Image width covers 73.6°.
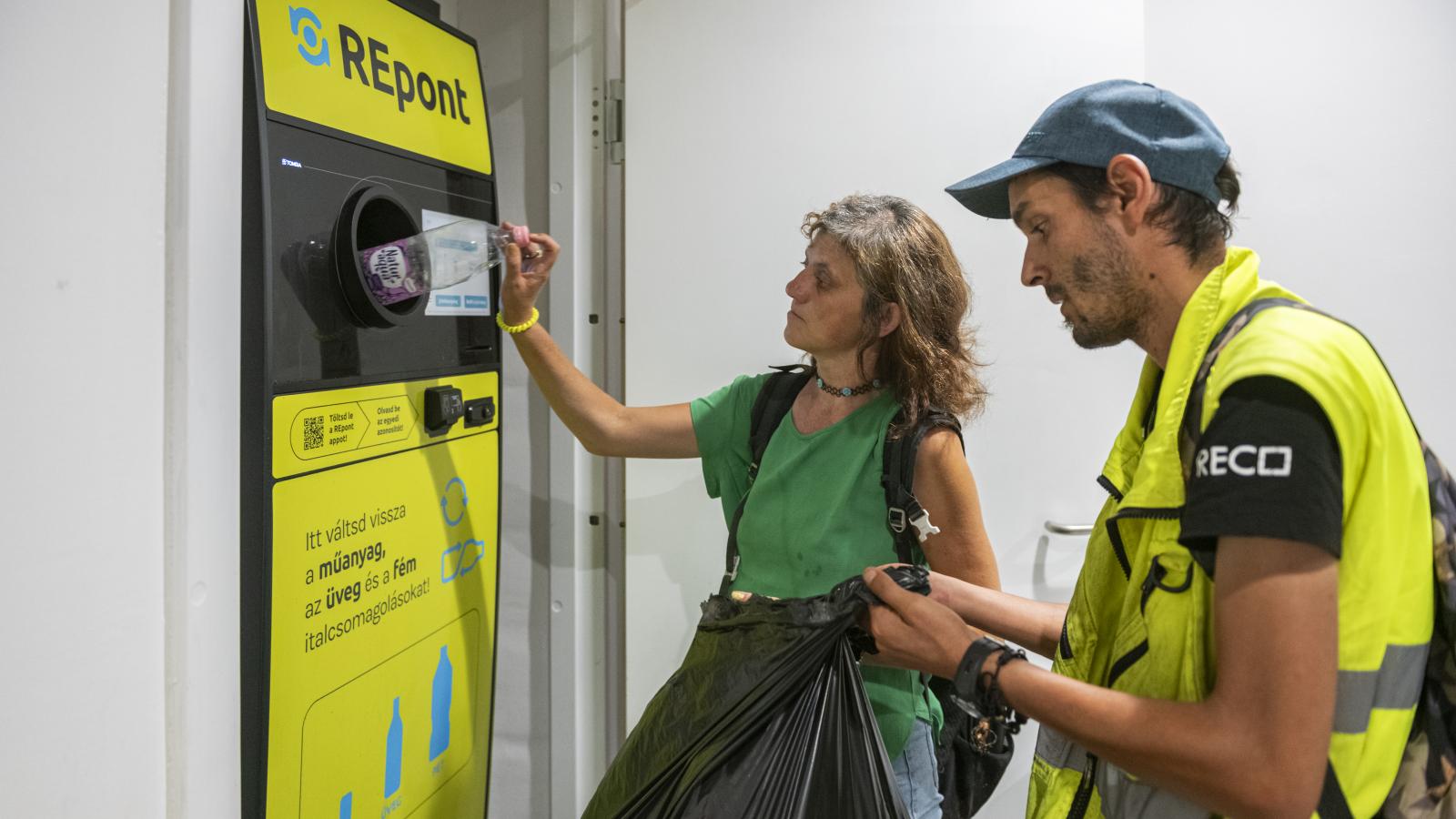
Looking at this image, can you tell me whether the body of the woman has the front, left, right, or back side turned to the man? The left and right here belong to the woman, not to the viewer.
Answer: left

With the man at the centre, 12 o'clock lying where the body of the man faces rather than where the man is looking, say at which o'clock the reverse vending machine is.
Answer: The reverse vending machine is roughly at 12 o'clock from the man.

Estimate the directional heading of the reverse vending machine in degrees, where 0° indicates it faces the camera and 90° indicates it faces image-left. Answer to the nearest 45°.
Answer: approximately 315°

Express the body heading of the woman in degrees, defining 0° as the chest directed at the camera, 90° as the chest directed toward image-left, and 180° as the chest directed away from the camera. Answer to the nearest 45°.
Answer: approximately 45°

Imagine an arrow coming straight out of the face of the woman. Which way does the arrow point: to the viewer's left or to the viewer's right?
to the viewer's left

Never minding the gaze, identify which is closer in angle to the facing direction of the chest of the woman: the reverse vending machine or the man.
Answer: the reverse vending machine

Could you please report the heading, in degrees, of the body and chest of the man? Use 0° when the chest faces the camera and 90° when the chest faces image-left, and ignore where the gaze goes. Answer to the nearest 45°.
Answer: approximately 90°

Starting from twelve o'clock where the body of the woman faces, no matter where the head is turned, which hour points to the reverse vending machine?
The reverse vending machine is roughly at 1 o'clock from the woman.

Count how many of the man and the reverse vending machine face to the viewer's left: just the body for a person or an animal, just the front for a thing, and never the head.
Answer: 1
